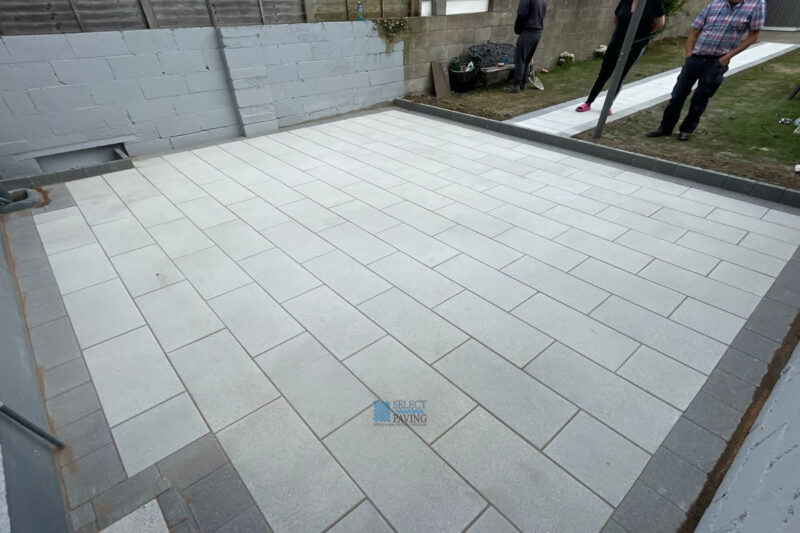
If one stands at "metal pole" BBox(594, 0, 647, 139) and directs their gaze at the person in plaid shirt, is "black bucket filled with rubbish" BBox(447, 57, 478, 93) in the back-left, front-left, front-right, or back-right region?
back-left

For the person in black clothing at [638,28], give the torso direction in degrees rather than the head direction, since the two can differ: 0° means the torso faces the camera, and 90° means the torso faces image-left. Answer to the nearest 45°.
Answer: approximately 45°

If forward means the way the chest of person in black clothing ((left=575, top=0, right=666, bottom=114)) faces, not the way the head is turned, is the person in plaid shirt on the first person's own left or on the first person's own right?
on the first person's own left

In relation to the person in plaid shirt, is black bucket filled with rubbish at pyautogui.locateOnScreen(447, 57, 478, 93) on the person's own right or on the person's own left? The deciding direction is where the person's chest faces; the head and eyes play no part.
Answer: on the person's own right

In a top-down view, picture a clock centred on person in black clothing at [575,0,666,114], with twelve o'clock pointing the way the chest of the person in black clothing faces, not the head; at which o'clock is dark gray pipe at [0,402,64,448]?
The dark gray pipe is roughly at 11 o'clock from the person in black clothing.

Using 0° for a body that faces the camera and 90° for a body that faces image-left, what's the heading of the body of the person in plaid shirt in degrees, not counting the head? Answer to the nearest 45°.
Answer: approximately 45°

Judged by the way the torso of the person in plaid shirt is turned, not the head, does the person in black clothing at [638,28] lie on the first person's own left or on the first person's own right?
on the first person's own right

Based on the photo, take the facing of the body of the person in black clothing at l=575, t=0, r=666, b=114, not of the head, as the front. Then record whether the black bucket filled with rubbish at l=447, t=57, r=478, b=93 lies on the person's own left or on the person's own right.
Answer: on the person's own right
